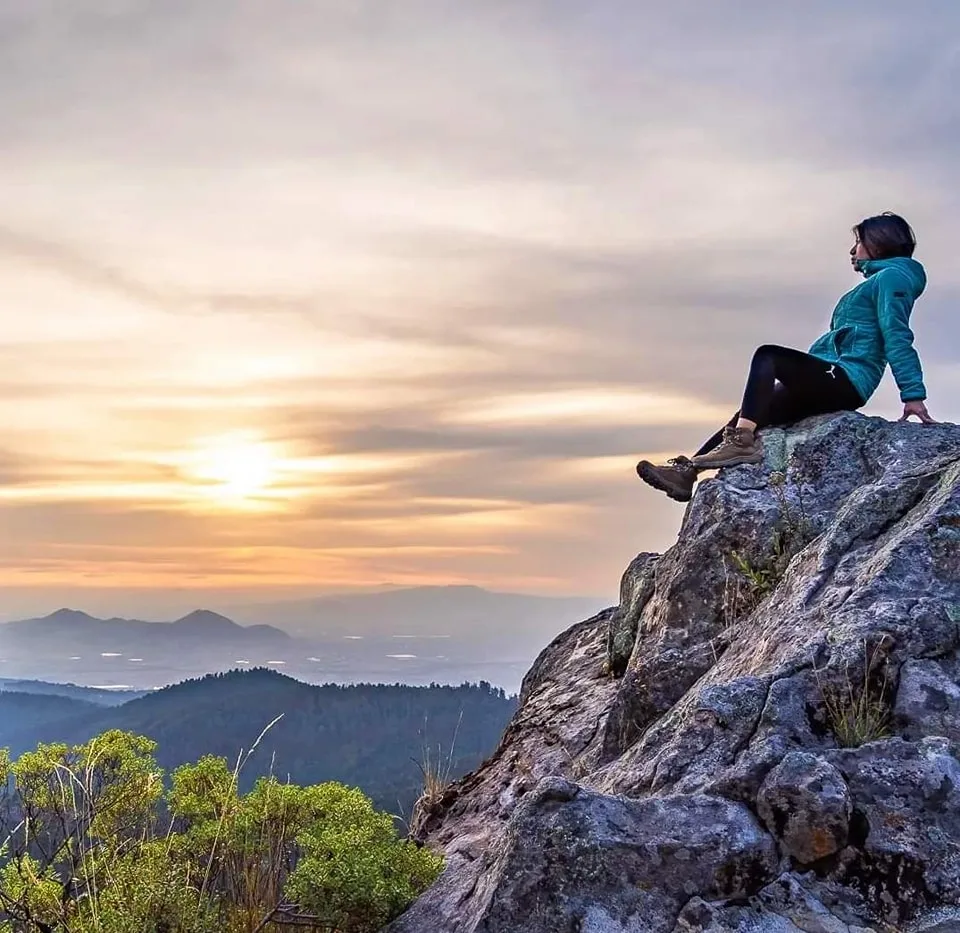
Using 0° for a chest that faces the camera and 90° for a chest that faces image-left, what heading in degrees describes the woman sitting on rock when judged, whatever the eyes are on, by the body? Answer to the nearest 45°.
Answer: approximately 90°

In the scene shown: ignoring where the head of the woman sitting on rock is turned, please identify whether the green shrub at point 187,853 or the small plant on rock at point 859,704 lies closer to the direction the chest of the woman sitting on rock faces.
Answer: the green shrub

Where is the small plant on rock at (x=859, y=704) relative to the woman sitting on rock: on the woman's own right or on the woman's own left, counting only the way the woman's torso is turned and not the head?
on the woman's own left

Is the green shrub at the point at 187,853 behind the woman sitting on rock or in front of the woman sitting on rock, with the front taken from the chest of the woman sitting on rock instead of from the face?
in front

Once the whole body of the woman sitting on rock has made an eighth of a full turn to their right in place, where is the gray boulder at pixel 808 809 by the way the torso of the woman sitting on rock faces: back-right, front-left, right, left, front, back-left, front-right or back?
back-left
